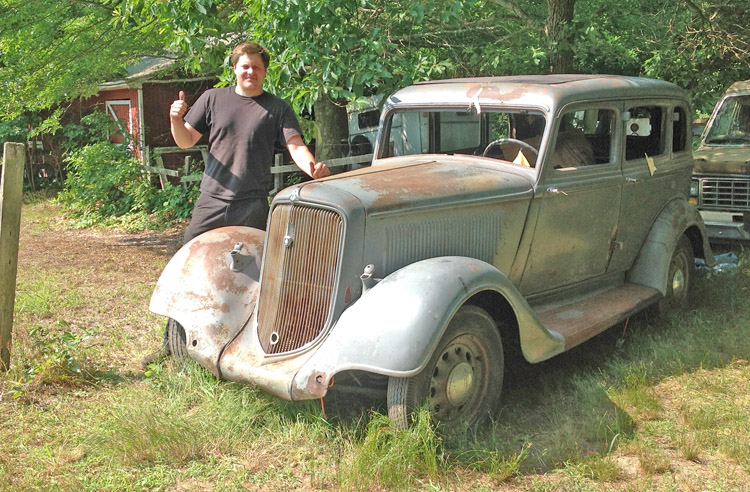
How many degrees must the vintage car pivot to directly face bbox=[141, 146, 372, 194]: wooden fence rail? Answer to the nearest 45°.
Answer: approximately 135° to its right

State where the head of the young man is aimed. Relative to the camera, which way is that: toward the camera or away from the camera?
toward the camera

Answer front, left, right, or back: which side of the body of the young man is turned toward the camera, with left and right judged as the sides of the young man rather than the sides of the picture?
front

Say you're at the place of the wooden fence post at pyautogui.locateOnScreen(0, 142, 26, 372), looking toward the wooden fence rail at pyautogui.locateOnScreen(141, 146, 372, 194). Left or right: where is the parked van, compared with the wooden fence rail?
right

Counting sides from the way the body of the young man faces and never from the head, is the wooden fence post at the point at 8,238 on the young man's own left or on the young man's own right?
on the young man's own right

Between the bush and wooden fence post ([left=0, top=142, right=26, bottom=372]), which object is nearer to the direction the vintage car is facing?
the wooden fence post

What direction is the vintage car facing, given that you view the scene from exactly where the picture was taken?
facing the viewer and to the left of the viewer
